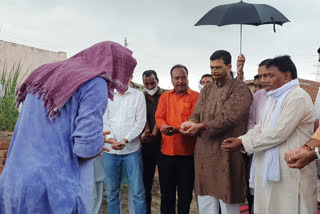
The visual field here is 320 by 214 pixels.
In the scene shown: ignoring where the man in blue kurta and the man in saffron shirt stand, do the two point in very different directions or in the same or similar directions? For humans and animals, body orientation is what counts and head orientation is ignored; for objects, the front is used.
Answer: very different directions

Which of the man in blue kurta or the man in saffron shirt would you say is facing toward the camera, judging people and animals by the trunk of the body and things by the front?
the man in saffron shirt

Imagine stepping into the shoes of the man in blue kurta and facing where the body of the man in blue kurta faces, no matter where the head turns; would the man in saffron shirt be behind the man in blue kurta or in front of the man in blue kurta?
in front

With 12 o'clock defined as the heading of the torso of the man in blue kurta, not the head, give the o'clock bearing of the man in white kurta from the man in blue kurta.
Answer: The man in white kurta is roughly at 1 o'clock from the man in blue kurta.

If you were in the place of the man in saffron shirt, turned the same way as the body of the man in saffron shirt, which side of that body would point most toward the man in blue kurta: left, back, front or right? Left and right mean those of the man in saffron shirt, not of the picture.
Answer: front

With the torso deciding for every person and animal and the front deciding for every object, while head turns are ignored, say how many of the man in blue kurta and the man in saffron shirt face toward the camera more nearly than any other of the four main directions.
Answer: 1

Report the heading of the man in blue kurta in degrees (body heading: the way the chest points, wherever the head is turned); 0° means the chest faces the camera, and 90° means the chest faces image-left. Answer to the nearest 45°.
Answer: approximately 225°

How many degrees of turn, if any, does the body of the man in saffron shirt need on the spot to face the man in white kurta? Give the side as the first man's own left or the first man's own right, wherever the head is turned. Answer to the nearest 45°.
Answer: approximately 45° to the first man's own left

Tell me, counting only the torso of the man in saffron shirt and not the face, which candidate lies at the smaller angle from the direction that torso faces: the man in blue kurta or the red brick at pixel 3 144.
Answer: the man in blue kurta

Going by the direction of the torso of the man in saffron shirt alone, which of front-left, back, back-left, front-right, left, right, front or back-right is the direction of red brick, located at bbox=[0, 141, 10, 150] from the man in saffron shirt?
right

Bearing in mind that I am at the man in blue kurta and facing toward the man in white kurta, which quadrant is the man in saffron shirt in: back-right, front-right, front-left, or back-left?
front-left

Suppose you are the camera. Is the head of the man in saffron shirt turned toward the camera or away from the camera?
toward the camera

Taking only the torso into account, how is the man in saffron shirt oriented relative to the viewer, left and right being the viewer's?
facing the viewer

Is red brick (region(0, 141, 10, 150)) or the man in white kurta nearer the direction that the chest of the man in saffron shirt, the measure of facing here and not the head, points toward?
the man in white kurta
